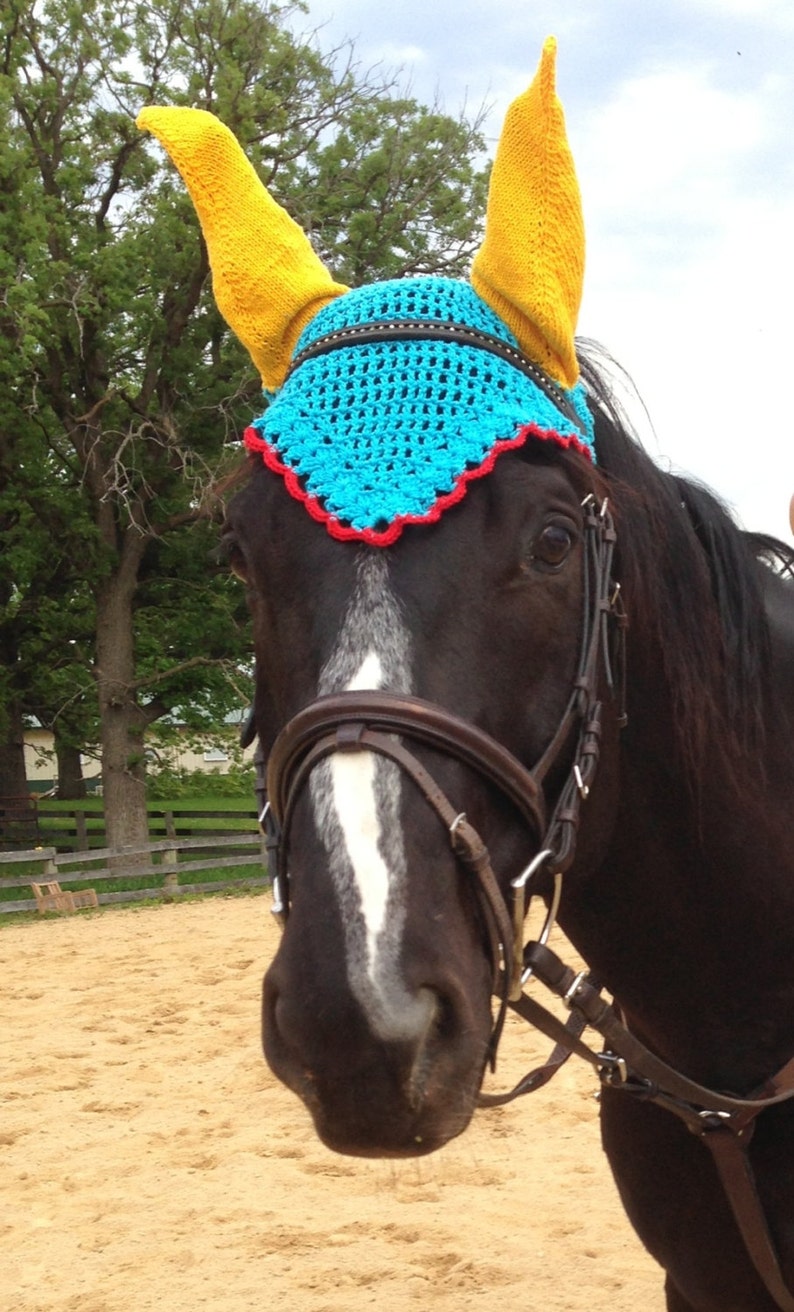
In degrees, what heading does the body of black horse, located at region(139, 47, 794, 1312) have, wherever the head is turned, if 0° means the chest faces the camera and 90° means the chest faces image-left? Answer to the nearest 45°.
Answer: approximately 45°

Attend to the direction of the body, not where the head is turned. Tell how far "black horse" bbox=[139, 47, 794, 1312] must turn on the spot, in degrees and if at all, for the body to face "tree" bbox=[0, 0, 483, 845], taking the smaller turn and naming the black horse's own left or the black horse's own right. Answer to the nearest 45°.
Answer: approximately 135° to the black horse's own right

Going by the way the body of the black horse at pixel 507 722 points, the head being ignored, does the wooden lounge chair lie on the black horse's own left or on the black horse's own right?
on the black horse's own right

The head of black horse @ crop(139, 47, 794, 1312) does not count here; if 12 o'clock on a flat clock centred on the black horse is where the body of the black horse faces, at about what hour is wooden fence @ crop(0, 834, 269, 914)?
The wooden fence is roughly at 4 o'clock from the black horse.

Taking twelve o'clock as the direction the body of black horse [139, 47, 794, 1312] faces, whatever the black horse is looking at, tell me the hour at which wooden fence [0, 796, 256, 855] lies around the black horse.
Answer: The wooden fence is roughly at 4 o'clock from the black horse.

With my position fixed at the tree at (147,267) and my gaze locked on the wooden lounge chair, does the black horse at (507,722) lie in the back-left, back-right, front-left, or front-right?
front-left
